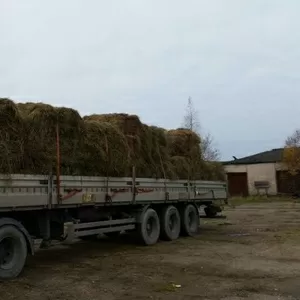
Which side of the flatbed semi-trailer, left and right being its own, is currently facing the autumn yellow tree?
back

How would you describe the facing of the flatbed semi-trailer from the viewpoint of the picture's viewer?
facing the viewer and to the left of the viewer
